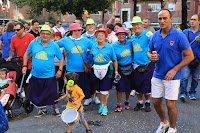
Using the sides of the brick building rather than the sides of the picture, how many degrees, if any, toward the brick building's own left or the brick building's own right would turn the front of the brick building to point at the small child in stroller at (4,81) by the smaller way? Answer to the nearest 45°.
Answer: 0° — it already faces them

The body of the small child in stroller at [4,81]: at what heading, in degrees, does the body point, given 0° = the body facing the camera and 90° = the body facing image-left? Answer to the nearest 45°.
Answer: approximately 45°

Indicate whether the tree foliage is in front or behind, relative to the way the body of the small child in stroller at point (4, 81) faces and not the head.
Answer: behind

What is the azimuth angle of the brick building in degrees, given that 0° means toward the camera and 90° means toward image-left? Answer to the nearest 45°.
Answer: approximately 0°
